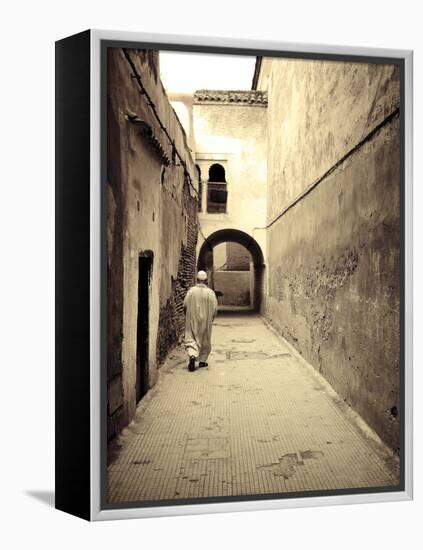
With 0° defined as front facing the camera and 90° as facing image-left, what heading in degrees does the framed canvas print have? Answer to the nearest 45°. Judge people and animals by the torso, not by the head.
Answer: approximately 315°
